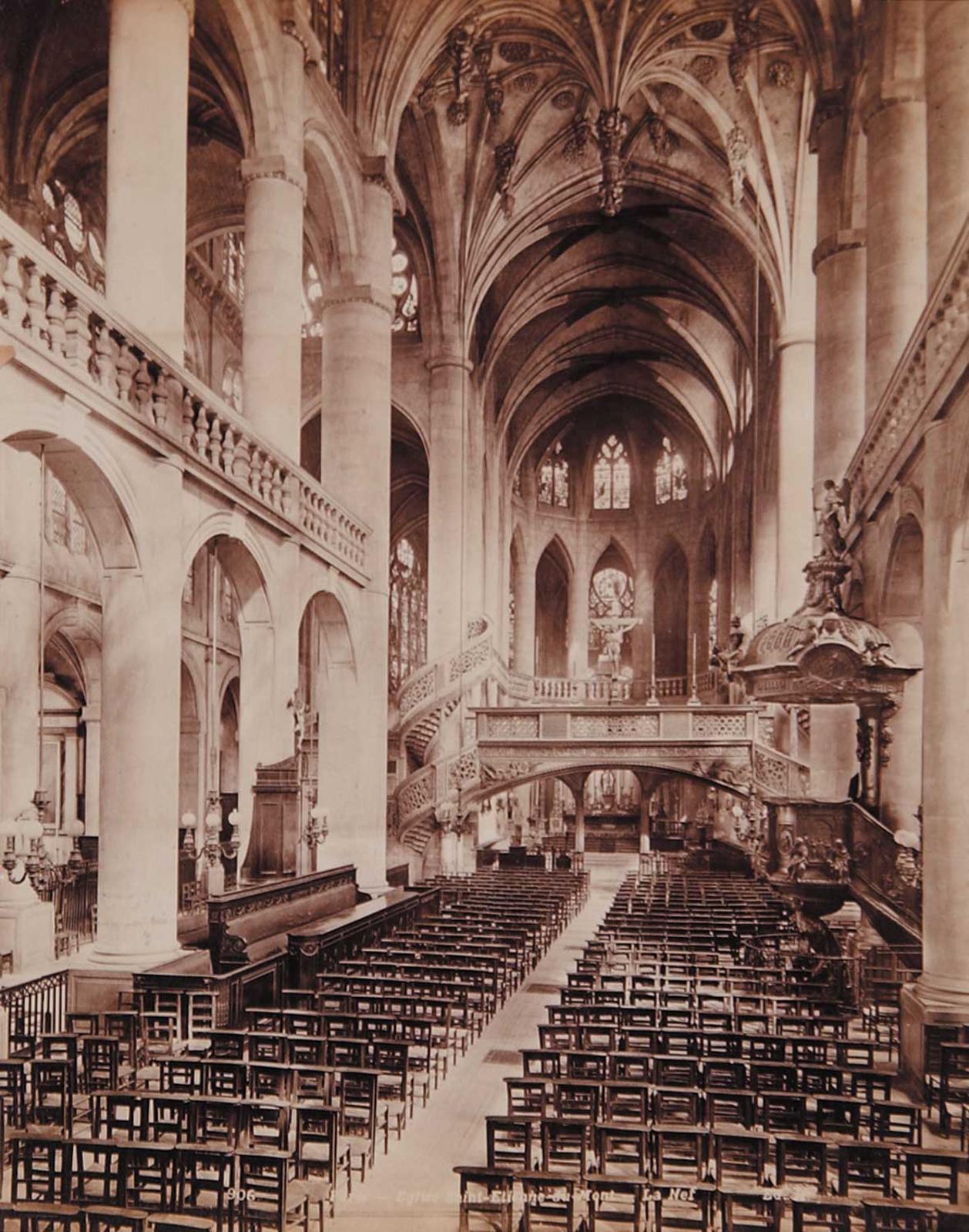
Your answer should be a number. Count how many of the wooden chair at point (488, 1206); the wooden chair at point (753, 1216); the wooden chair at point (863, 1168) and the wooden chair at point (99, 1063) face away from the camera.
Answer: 4

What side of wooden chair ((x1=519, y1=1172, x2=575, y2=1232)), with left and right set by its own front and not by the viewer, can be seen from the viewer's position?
back

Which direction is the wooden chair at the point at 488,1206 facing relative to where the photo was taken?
away from the camera

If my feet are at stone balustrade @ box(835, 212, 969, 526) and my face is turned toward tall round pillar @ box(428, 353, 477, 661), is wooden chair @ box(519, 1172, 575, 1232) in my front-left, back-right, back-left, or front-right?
back-left

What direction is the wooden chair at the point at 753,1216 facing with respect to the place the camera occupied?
facing away from the viewer

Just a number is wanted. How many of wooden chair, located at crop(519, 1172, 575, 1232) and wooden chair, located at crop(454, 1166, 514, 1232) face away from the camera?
2

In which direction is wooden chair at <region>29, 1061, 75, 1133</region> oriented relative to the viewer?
away from the camera

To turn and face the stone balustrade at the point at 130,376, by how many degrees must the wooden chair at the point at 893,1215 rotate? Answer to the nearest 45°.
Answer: approximately 45° to its left

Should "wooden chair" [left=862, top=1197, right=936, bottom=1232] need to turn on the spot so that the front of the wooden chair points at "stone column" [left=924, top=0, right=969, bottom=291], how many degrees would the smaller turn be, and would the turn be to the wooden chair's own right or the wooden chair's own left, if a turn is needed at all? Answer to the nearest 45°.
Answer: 0° — it already faces it

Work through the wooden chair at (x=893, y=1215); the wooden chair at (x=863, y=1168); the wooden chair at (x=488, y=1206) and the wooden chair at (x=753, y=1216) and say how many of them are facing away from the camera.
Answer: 4

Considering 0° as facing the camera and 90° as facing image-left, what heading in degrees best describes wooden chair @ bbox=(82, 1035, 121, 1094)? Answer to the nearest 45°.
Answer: approximately 180°

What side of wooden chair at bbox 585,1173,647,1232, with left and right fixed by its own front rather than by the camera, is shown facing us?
back

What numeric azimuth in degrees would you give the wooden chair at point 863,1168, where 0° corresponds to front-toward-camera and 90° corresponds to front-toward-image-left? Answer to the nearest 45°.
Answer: approximately 180°
